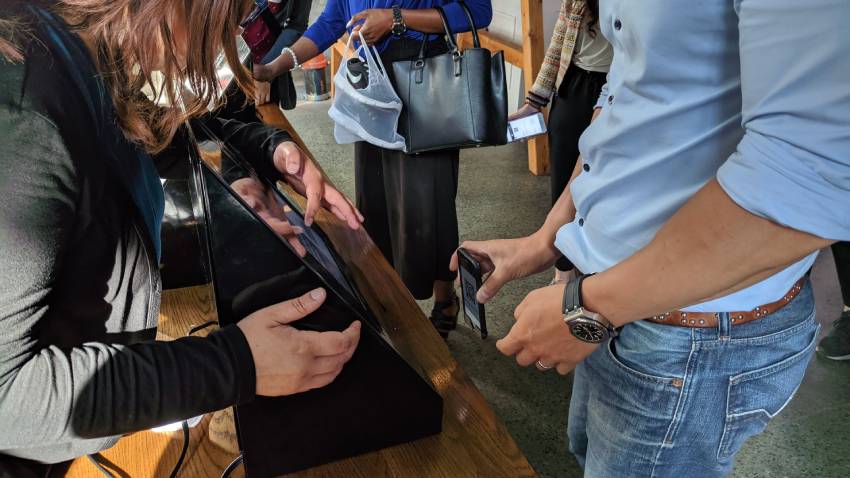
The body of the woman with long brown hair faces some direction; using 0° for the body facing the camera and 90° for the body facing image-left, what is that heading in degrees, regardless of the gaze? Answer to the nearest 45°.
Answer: approximately 270°

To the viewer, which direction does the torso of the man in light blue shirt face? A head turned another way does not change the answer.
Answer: to the viewer's left
